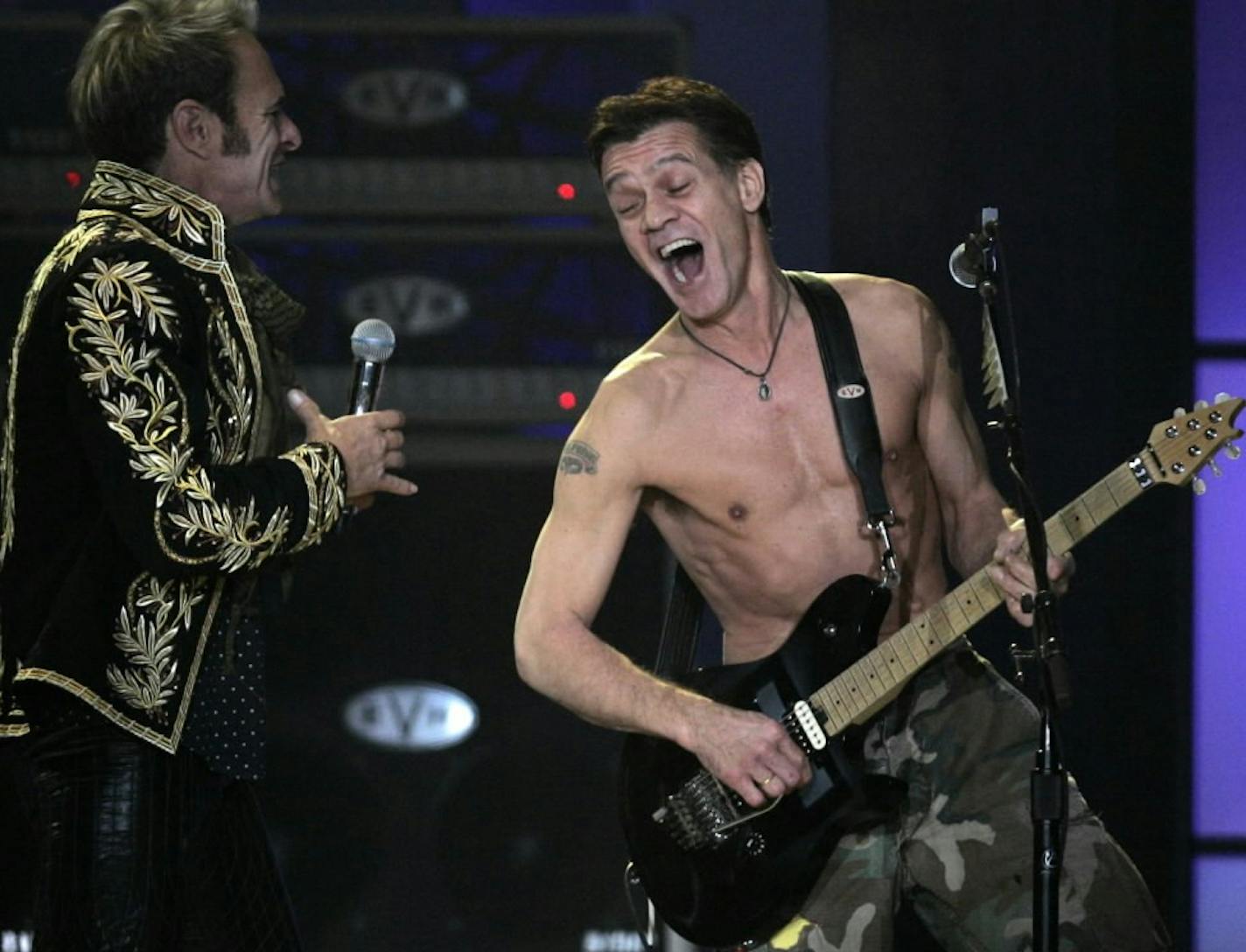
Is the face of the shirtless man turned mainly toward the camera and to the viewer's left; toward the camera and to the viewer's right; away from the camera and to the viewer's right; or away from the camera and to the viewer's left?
toward the camera and to the viewer's left

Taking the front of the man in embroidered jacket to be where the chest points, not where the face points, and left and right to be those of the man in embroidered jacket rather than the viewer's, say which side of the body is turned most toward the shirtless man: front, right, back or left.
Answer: front

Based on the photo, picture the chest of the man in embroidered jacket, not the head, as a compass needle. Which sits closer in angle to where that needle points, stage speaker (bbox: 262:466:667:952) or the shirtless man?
the shirtless man

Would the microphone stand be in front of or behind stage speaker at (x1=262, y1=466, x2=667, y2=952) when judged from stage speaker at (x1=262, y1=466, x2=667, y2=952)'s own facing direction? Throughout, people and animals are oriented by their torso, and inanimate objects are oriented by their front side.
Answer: in front

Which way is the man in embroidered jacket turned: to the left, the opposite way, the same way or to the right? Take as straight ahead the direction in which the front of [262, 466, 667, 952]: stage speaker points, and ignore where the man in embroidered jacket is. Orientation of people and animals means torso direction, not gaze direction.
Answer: to the left

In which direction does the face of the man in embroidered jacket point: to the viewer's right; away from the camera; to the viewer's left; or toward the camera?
to the viewer's right

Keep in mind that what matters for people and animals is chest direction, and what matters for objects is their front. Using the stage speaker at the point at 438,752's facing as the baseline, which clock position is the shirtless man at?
The shirtless man is roughly at 11 o'clock from the stage speaker.

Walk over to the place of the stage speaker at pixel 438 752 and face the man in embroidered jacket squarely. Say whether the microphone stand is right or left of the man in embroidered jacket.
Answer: left

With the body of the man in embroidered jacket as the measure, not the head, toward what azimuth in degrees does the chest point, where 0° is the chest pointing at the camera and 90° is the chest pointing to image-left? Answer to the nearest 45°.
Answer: approximately 270°

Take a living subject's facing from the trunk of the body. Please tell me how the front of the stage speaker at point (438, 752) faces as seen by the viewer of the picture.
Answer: facing the viewer

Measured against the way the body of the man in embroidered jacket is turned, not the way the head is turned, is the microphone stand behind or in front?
in front

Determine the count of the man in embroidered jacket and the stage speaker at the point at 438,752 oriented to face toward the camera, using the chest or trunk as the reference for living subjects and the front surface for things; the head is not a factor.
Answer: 1

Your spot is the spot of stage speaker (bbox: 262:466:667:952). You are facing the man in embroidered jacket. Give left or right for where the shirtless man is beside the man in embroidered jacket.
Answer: left
